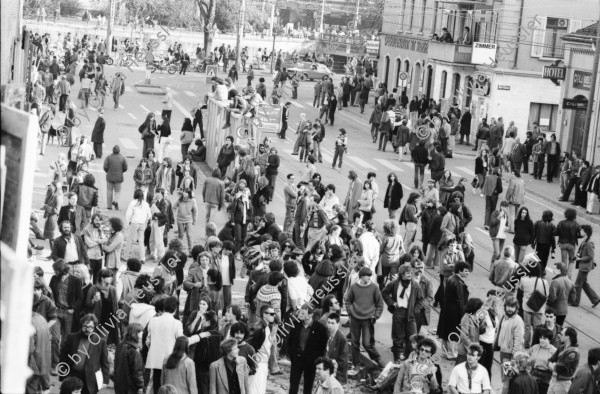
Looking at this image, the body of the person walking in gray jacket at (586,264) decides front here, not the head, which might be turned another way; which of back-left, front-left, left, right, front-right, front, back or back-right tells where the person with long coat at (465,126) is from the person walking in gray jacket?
right

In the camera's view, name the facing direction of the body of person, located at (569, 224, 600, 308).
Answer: to the viewer's left

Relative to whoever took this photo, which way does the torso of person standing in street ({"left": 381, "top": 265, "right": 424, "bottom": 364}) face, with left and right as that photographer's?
facing the viewer

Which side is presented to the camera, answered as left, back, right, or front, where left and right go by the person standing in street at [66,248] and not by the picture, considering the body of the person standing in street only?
front

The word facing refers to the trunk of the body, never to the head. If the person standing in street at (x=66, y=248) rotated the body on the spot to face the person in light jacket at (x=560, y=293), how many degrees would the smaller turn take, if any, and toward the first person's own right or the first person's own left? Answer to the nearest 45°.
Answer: approximately 90° to the first person's own left

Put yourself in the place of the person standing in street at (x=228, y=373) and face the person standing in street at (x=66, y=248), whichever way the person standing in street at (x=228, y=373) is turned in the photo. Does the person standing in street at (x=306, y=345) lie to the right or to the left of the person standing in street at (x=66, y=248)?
right
